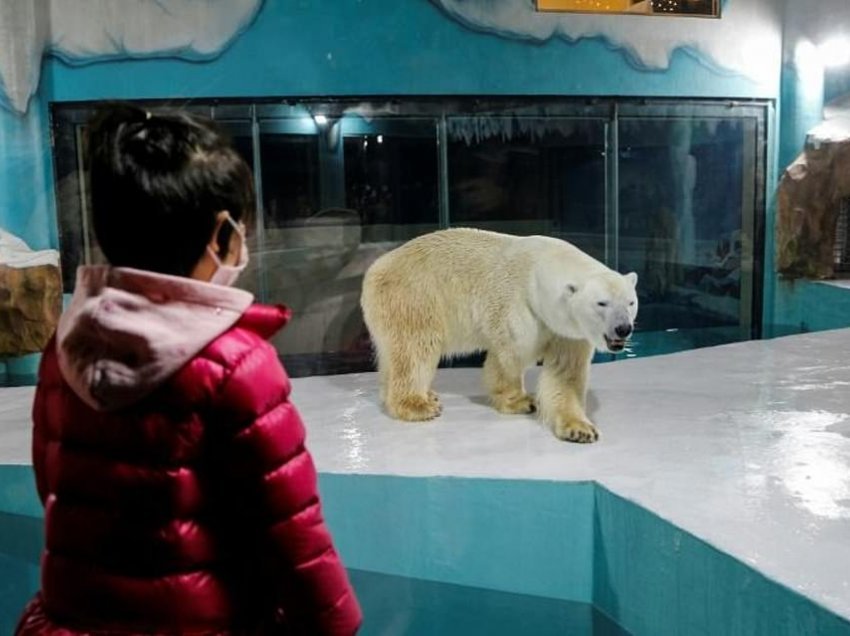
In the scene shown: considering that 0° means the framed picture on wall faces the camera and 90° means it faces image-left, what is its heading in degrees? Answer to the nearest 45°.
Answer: approximately 0°

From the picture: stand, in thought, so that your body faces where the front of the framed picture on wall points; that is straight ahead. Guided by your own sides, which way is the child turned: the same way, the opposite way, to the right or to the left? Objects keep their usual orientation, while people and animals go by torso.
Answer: the opposite way

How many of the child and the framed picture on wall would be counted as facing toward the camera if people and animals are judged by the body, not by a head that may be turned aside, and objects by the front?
1

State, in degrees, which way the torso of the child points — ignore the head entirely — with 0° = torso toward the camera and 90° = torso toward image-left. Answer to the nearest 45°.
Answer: approximately 225°

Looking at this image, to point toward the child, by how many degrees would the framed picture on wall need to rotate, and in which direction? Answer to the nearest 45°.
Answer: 0° — it already faces them

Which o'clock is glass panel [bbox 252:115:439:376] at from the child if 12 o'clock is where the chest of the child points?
The glass panel is roughly at 11 o'clock from the child.

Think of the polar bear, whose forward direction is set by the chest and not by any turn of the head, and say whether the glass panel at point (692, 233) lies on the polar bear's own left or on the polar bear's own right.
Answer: on the polar bear's own left

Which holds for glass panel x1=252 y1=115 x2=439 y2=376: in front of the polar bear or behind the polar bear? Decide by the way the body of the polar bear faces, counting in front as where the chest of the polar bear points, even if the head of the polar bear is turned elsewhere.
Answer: behind

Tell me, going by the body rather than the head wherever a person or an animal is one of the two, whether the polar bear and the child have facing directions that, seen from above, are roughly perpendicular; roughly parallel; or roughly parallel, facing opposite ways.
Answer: roughly perpendicular

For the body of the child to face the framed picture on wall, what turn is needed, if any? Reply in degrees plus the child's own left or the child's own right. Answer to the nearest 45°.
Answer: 0° — they already face it

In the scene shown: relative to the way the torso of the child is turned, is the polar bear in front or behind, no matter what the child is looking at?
in front

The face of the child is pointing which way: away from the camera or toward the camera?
away from the camera
